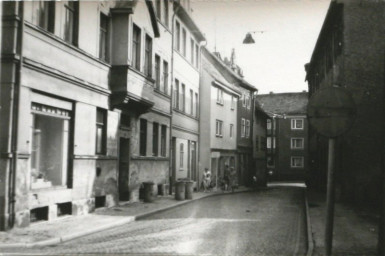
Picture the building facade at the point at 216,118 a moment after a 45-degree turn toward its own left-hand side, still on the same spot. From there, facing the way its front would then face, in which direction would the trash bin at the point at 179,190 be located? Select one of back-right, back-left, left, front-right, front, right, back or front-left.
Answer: right

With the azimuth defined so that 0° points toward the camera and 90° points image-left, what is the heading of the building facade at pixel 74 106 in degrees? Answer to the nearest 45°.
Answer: approximately 315°

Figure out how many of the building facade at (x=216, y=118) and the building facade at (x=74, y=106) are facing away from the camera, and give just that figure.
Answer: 0

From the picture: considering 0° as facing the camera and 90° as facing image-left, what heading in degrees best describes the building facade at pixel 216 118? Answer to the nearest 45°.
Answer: approximately 315°

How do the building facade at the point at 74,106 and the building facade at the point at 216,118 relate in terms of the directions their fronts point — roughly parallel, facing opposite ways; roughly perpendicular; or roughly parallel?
roughly parallel

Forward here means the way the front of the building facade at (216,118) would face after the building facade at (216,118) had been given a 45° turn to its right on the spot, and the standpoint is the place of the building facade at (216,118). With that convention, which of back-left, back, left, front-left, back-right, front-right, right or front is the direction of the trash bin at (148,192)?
front

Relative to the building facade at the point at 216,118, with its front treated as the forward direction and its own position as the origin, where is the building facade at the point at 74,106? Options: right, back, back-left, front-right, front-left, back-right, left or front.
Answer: front-right

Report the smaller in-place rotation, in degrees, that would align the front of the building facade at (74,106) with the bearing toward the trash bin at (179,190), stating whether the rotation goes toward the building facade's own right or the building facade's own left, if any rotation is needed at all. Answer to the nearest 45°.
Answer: approximately 90° to the building facade's own left
